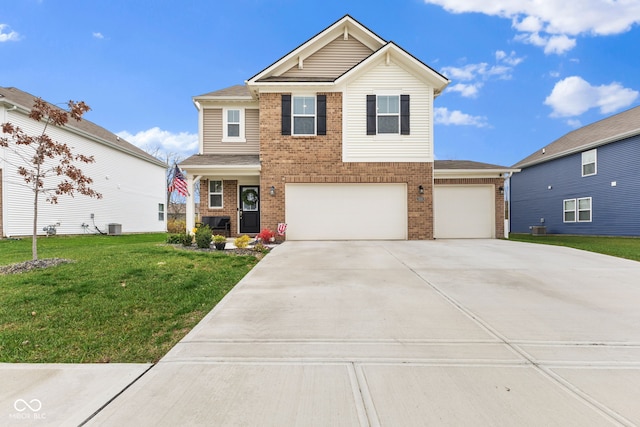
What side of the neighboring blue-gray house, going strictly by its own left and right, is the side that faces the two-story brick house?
right

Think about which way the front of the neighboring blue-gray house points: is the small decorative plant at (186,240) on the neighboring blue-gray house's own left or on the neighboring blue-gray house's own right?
on the neighboring blue-gray house's own right

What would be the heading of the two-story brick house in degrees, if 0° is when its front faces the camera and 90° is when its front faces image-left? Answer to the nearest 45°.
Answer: approximately 0°

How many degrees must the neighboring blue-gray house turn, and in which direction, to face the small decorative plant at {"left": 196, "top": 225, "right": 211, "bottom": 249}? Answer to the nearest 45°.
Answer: approximately 90° to its right

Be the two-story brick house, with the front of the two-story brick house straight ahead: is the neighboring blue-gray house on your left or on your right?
on your left
